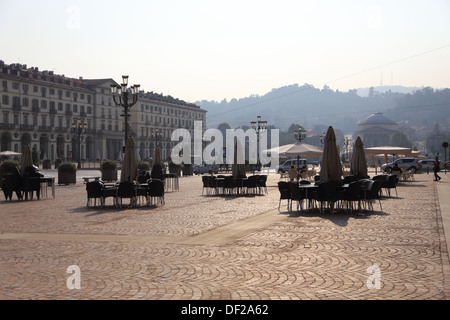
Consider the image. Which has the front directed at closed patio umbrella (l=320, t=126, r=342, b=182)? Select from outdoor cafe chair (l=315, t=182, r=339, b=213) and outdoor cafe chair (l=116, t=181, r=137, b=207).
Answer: outdoor cafe chair (l=315, t=182, r=339, b=213)

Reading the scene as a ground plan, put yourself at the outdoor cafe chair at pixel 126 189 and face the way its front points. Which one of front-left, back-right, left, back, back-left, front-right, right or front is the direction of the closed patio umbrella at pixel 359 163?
right

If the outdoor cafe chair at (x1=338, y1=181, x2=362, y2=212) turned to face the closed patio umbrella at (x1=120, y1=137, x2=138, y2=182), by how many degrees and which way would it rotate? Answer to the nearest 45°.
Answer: approximately 45° to its left

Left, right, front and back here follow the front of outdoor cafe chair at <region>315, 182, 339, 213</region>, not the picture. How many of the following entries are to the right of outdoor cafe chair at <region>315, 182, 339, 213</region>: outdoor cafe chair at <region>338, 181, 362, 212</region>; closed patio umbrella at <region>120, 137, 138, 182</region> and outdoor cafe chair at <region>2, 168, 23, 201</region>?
1

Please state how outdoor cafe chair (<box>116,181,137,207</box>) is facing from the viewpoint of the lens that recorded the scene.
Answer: facing away from the viewer

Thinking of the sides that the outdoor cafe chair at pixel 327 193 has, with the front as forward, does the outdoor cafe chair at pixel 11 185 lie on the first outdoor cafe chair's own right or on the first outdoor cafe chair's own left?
on the first outdoor cafe chair's own left

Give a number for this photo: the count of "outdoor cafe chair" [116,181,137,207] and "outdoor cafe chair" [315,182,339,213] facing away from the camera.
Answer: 2

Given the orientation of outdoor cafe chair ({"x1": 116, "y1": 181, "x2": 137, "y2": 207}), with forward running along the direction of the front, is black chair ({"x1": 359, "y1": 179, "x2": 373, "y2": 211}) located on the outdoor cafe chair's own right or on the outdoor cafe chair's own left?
on the outdoor cafe chair's own right

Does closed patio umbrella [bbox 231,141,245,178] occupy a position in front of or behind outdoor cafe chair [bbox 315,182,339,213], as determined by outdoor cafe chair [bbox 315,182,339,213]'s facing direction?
in front

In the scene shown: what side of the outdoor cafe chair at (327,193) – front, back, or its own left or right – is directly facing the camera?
back

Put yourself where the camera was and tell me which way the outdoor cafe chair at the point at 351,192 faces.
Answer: facing away from the viewer and to the left of the viewer
